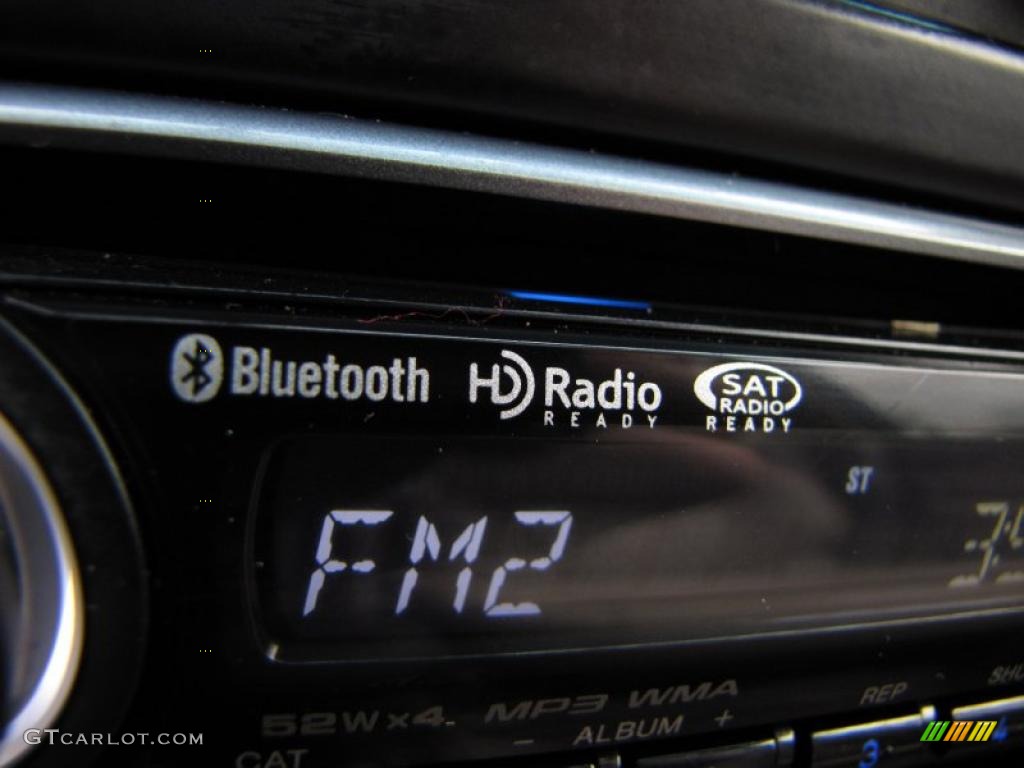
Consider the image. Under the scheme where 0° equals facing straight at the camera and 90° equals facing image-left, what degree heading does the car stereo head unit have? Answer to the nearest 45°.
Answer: approximately 315°
